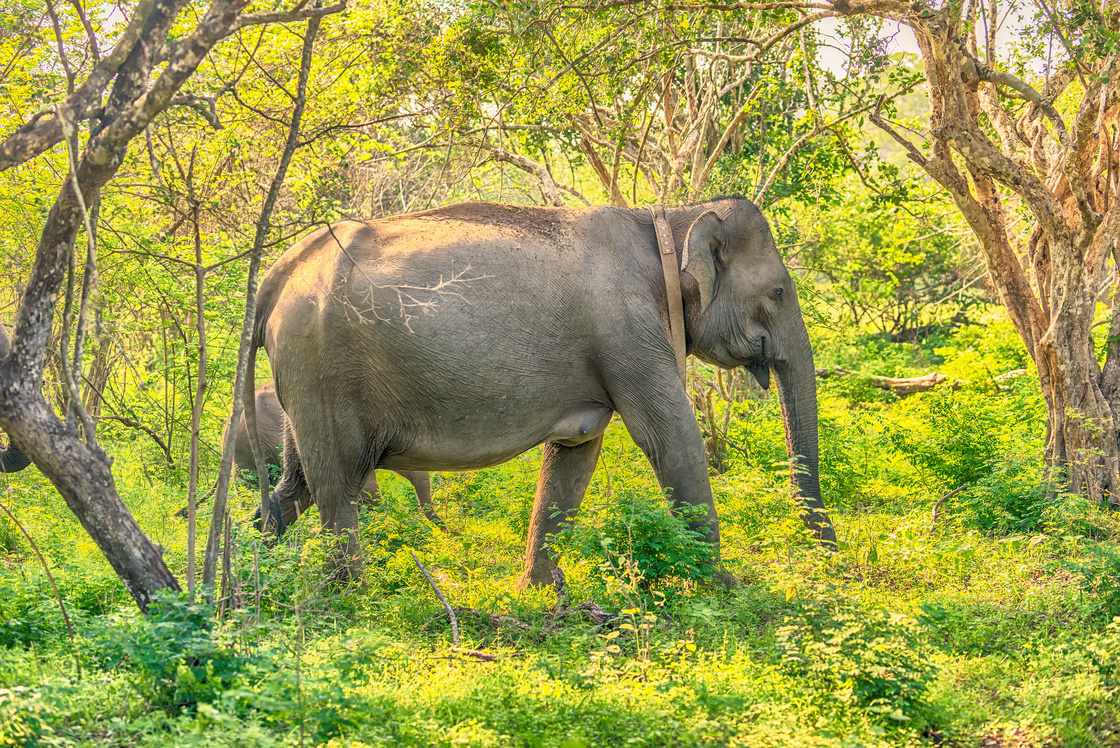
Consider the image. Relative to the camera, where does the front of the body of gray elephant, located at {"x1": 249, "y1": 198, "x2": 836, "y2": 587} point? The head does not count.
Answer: to the viewer's right

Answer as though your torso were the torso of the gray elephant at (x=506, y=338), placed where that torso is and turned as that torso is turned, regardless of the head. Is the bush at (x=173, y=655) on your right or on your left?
on your right

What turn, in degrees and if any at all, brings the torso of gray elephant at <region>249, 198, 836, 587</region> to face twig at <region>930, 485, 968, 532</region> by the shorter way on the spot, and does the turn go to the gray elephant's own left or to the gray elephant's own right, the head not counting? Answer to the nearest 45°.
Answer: approximately 45° to the gray elephant's own left

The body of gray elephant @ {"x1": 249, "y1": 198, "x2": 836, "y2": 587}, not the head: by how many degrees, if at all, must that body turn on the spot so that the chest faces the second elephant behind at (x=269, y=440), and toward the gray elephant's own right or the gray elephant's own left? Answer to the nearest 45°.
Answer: approximately 135° to the gray elephant's own left

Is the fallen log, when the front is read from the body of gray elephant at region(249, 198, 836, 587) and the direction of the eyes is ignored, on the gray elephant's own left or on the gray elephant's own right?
on the gray elephant's own left

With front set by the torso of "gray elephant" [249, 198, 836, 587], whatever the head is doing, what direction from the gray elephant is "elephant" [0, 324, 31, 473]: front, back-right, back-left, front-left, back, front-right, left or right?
back

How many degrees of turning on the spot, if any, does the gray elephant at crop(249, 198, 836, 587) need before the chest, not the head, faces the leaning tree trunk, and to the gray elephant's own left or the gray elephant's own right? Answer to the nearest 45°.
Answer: approximately 135° to the gray elephant's own right
